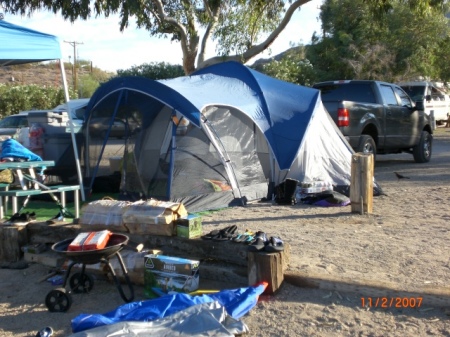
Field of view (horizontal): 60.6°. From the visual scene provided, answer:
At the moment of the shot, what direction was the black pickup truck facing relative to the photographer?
facing away from the viewer and to the right of the viewer

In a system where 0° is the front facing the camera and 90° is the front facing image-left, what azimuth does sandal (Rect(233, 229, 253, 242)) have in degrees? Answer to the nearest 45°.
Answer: approximately 45°

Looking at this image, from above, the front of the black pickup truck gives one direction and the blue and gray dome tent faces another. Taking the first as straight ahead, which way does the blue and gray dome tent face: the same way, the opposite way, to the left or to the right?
the opposite way

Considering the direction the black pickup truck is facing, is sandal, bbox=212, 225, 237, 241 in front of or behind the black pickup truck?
behind

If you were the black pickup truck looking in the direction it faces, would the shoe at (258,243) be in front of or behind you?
behind

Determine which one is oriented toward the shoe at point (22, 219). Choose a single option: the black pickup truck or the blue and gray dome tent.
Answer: the blue and gray dome tent

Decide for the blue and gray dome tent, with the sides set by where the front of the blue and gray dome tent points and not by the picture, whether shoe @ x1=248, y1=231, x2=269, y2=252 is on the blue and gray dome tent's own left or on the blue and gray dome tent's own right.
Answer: on the blue and gray dome tent's own left
